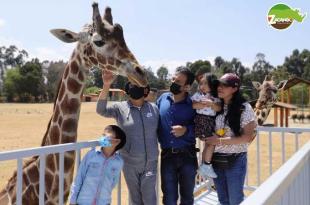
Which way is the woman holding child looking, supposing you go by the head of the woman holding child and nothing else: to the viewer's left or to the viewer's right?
to the viewer's left

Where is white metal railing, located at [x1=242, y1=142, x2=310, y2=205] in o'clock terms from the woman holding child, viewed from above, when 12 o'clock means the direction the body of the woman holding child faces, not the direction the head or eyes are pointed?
The white metal railing is roughly at 10 o'clock from the woman holding child.

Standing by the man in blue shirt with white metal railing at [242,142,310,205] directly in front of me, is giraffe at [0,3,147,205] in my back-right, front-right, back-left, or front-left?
back-right

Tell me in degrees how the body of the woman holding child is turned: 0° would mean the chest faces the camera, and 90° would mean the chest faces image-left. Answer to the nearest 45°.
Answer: approximately 45°

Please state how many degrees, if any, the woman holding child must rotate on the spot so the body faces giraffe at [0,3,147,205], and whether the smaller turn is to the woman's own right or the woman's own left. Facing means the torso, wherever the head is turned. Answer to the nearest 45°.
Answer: approximately 45° to the woman's own right

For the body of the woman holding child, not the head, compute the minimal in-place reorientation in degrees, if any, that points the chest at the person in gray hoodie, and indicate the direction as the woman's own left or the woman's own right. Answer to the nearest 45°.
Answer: approximately 45° to the woman's own right
